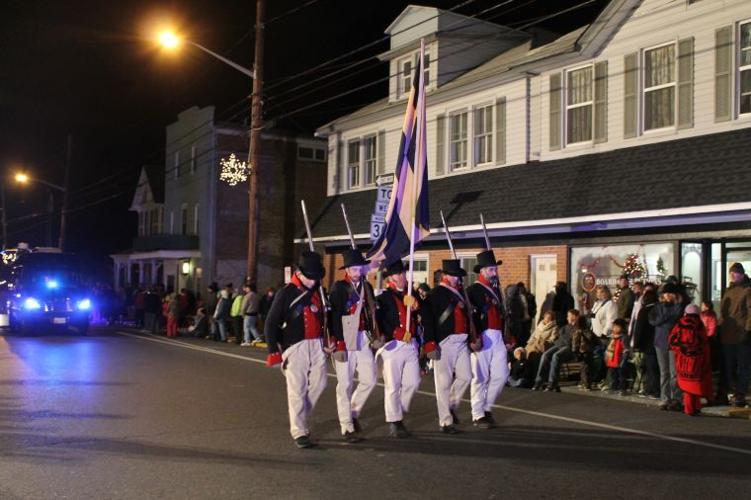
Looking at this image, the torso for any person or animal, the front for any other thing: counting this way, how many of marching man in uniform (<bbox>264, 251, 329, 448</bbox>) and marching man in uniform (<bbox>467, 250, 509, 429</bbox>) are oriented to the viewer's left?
0

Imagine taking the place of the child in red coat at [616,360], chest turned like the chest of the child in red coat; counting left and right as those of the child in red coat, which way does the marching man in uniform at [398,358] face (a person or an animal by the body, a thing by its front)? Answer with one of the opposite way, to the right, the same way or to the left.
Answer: to the left

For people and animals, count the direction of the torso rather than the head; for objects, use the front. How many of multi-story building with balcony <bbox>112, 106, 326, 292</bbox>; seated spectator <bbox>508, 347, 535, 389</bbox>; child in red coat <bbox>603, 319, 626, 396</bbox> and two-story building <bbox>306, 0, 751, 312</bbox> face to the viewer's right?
0

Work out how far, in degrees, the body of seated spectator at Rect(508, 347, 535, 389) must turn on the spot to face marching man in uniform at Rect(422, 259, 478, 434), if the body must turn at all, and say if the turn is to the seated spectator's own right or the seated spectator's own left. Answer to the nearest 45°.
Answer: approximately 45° to the seated spectator's own left

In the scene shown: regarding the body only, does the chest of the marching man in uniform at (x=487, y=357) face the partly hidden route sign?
no

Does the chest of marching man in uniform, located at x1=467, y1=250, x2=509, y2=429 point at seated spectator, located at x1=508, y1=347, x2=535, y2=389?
no

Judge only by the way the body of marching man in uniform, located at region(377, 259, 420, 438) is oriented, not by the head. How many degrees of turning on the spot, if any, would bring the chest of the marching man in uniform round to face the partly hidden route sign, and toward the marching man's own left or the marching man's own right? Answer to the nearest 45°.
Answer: approximately 135° to the marching man's own left

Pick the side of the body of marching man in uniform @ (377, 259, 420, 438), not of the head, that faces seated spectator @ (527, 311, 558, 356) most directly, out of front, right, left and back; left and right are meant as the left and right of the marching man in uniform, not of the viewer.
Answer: left

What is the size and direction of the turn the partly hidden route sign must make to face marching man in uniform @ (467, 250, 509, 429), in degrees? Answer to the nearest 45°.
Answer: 0° — it already faces them

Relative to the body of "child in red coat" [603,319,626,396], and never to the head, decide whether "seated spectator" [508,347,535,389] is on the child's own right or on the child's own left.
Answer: on the child's own right

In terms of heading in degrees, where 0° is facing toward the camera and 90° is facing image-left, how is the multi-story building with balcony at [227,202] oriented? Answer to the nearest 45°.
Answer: approximately 45°

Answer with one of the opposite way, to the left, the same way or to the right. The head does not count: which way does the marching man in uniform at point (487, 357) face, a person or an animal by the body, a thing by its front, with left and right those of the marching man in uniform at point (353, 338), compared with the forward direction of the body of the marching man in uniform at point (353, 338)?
the same way

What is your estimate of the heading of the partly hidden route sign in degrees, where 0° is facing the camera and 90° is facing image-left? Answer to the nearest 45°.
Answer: approximately 0°

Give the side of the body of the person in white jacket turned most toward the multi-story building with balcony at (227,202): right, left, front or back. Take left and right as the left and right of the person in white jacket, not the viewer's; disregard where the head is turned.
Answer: right

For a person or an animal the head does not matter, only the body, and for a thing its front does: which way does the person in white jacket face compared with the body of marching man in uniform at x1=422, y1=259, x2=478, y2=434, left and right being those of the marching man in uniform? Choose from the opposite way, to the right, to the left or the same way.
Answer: to the right

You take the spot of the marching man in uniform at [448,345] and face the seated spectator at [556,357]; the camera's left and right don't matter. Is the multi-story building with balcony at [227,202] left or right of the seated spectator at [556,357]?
left

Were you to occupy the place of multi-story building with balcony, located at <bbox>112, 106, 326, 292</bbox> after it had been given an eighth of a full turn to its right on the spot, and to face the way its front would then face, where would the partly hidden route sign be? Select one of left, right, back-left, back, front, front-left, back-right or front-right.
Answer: left
